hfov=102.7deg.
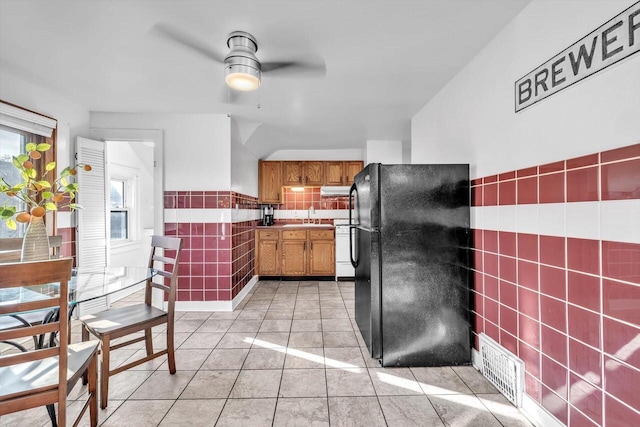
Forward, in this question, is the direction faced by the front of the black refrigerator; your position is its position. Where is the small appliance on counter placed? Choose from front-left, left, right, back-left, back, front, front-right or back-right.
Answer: front-right

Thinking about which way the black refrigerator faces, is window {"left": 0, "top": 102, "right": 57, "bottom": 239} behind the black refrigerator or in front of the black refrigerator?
in front

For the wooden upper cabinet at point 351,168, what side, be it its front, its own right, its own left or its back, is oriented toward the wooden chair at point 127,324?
front

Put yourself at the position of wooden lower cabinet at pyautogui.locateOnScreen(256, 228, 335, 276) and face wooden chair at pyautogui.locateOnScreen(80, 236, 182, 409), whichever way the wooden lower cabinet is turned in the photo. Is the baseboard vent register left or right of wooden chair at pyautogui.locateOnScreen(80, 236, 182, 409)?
left

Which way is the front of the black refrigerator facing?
to the viewer's left

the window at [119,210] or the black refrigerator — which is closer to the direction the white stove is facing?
the black refrigerator

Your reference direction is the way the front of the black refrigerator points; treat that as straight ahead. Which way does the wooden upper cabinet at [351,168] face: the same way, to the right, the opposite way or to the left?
to the left

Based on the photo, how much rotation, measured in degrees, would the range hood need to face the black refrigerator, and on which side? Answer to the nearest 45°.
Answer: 0° — it already faces it

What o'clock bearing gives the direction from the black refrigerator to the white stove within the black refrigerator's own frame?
The white stove is roughly at 2 o'clock from the black refrigerator.
